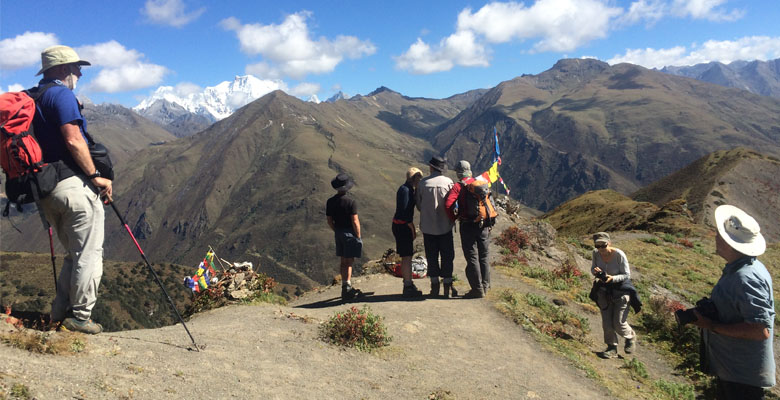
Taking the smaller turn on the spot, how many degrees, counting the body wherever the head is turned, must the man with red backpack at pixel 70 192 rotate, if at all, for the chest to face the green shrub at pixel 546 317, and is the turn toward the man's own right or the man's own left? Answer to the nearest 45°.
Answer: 0° — they already face it

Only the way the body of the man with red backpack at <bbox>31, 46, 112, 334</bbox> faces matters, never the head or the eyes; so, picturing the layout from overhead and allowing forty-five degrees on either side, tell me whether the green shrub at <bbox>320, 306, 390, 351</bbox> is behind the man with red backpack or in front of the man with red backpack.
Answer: in front

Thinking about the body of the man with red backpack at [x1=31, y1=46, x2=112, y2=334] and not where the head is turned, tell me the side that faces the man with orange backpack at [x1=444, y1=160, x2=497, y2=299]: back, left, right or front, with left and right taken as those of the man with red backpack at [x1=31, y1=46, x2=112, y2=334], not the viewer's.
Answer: front

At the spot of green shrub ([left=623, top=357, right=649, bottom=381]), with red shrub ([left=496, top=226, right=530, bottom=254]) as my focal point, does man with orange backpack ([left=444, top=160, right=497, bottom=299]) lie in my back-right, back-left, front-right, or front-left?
front-left

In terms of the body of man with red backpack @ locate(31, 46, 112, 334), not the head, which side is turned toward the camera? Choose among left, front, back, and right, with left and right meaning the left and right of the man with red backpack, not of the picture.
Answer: right

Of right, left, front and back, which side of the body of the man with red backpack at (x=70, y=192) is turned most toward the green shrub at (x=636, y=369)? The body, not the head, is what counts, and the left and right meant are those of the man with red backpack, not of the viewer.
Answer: front
